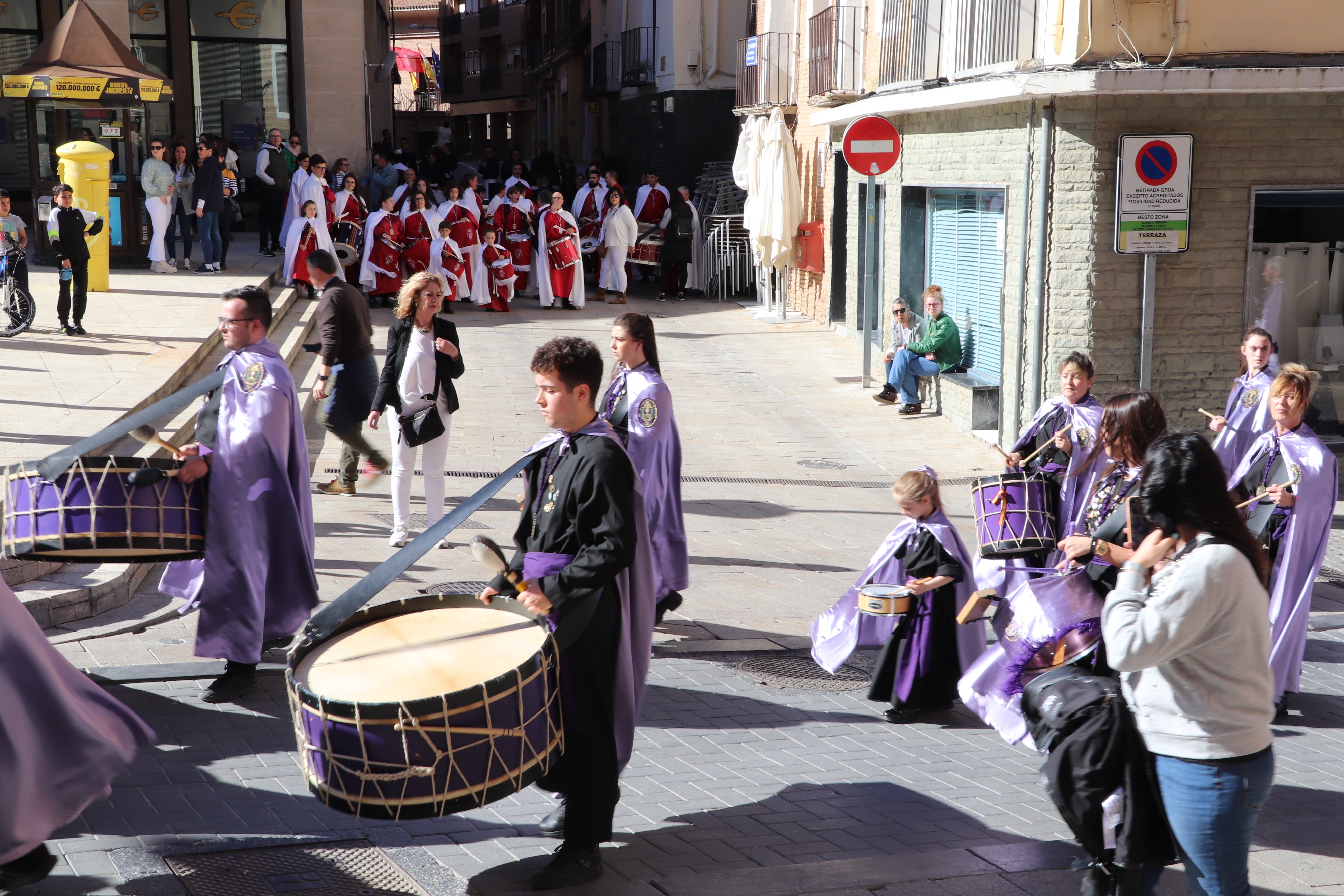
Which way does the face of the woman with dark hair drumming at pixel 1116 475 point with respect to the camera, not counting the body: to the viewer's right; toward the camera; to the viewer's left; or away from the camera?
to the viewer's left

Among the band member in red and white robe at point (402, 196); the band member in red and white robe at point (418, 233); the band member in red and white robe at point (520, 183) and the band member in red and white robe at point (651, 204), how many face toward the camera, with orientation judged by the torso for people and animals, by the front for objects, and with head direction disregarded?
4

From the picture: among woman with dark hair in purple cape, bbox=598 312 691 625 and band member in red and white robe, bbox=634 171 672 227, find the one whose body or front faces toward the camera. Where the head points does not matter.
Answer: the band member in red and white robe

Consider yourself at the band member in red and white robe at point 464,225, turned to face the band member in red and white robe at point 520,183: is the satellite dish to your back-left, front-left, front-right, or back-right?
front-left

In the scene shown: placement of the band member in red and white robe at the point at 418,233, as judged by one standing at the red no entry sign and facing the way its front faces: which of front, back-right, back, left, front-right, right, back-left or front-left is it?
back-right

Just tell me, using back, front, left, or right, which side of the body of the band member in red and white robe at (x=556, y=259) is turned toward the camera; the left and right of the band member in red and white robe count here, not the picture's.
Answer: front

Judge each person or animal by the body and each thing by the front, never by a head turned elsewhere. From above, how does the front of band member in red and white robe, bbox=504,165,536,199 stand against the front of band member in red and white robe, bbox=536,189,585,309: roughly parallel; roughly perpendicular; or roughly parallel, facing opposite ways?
roughly parallel

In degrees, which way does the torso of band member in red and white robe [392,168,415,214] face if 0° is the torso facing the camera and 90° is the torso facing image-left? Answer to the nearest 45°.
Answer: approximately 0°

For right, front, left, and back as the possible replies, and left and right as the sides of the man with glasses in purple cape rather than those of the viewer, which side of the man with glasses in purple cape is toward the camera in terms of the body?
left

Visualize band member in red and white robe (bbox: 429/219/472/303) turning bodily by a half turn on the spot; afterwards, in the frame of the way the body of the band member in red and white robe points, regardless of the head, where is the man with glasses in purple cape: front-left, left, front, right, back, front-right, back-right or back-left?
back

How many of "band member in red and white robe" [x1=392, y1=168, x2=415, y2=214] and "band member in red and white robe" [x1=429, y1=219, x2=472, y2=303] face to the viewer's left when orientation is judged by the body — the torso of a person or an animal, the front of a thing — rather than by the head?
0

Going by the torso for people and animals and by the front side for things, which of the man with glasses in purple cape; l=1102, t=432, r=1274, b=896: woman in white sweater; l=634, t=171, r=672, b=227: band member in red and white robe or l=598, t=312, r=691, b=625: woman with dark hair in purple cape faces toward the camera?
the band member in red and white robe

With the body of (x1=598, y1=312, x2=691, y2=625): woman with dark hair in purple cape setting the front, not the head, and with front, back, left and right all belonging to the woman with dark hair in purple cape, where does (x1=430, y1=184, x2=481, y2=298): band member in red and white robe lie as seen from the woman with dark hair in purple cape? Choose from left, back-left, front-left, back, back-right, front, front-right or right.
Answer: right

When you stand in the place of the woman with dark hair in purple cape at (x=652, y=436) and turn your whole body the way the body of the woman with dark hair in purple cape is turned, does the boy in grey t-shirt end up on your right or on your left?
on your right

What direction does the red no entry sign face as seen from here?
toward the camera
